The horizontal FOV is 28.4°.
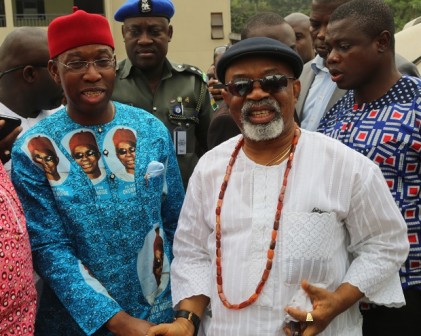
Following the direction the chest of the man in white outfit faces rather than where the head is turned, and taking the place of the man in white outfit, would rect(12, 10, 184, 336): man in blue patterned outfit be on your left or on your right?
on your right

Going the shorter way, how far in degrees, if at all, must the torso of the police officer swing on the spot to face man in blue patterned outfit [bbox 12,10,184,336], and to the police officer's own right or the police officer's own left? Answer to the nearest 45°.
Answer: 0° — they already face them

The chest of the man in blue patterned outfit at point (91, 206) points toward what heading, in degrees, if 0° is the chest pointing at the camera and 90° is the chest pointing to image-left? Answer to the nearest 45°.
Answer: approximately 0°

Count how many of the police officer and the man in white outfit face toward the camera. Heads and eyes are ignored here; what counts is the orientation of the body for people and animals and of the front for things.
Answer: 2

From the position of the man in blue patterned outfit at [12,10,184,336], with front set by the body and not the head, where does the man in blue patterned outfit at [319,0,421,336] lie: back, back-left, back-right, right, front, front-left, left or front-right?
left

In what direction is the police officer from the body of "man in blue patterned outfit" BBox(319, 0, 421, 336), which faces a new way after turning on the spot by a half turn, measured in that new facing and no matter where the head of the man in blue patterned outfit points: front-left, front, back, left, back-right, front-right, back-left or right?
left

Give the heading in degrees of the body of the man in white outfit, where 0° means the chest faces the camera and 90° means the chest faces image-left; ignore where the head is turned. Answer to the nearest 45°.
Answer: approximately 0°

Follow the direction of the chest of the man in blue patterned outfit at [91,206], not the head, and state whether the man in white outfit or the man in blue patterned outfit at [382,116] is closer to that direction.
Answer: the man in white outfit
